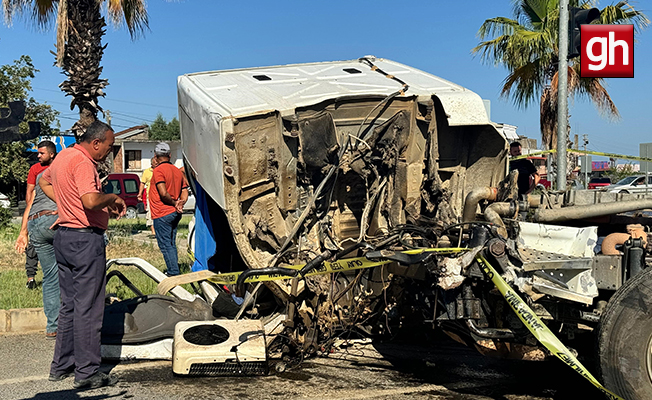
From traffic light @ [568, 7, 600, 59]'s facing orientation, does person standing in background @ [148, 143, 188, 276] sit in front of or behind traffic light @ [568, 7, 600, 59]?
behind

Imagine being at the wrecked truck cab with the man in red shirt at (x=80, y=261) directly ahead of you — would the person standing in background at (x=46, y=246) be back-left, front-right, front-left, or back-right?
front-right

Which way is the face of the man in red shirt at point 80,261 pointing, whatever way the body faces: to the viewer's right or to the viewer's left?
to the viewer's right

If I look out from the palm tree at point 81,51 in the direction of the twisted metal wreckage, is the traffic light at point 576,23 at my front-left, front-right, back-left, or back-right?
front-left

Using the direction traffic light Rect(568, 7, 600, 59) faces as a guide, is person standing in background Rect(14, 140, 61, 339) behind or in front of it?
behind
